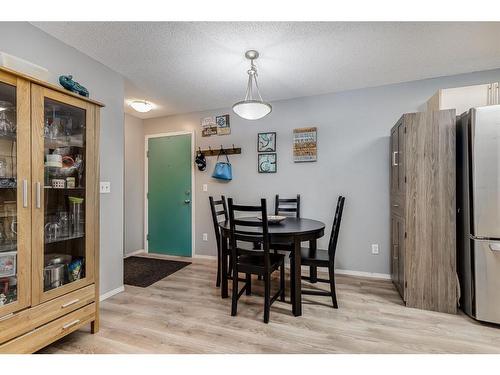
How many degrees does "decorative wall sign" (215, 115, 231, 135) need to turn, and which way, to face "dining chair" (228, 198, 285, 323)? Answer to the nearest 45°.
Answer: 0° — it already faces it

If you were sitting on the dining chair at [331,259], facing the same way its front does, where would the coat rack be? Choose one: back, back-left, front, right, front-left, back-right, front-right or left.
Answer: front-right

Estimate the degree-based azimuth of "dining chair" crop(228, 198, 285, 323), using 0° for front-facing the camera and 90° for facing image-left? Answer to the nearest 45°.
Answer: approximately 225°

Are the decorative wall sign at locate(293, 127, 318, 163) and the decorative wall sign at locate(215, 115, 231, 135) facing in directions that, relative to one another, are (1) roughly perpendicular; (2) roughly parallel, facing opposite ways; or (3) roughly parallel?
roughly parallel

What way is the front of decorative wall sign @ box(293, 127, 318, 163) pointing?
toward the camera

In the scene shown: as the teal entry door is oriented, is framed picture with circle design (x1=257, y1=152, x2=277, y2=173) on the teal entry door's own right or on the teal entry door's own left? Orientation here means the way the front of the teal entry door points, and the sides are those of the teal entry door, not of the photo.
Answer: on the teal entry door's own left

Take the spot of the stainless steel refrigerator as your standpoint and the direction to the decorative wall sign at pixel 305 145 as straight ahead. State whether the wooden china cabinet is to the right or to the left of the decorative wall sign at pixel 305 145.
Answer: left

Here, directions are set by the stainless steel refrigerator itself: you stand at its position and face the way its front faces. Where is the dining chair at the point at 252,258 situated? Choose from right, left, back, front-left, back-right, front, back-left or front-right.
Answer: front-right

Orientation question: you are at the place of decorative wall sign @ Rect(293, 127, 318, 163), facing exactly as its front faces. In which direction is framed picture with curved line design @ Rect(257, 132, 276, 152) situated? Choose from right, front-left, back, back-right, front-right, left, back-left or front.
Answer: right

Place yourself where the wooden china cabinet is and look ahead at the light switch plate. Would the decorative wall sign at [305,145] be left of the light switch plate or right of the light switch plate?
right

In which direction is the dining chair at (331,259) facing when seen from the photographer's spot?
facing to the left of the viewer

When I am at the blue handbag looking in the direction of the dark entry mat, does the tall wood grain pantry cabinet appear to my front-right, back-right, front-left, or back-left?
back-left

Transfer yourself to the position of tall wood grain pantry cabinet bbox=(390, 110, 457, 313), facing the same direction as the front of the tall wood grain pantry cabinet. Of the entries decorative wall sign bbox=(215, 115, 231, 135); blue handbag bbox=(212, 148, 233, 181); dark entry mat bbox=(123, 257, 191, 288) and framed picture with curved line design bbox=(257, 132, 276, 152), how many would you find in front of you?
4

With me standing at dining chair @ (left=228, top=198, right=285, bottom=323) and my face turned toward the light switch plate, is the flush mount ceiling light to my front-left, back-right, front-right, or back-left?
front-right

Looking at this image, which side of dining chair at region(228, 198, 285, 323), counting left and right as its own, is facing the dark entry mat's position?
left

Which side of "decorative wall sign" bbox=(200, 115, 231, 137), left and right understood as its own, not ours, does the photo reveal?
front
